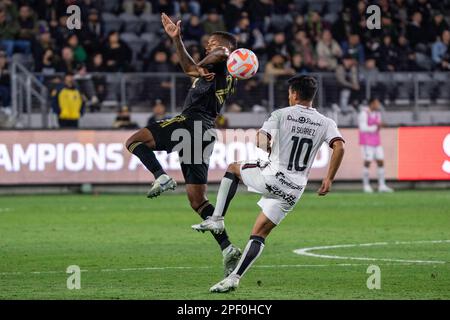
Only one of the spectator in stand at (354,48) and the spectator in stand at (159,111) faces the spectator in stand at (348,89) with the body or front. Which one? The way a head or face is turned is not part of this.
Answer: the spectator in stand at (354,48)

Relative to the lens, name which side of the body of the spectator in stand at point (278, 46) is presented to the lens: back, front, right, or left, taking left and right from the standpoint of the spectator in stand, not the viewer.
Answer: front

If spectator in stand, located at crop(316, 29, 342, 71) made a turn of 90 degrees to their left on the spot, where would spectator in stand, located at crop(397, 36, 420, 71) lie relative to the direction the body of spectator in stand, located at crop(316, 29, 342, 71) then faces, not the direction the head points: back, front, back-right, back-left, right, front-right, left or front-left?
front

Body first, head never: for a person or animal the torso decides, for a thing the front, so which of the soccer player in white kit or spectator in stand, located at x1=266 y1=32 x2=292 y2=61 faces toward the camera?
the spectator in stand

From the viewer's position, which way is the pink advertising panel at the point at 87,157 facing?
facing the viewer

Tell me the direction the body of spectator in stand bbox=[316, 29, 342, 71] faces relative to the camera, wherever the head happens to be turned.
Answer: toward the camera

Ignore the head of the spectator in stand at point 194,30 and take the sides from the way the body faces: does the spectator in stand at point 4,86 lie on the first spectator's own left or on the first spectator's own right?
on the first spectator's own right

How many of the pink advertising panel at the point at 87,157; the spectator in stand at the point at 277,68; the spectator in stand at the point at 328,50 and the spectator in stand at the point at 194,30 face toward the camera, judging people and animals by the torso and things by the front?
4

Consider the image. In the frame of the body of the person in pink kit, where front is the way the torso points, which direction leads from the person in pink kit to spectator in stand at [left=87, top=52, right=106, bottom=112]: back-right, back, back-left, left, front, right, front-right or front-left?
back-right

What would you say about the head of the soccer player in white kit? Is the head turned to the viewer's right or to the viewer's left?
to the viewer's left

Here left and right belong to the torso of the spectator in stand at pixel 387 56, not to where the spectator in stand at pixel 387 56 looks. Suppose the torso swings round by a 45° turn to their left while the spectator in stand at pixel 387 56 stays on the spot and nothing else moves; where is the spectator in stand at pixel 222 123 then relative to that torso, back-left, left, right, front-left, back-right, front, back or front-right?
right

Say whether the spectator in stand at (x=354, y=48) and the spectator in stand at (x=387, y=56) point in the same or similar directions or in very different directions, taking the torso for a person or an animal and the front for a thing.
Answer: same or similar directions

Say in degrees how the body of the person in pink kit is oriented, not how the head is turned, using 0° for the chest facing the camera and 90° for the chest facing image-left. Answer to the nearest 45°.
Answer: approximately 315°

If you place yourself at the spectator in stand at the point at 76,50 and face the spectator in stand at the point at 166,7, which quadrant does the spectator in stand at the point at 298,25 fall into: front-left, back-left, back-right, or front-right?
front-right

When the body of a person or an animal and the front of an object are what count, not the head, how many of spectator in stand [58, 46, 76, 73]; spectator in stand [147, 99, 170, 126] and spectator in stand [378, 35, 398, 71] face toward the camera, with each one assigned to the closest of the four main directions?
3

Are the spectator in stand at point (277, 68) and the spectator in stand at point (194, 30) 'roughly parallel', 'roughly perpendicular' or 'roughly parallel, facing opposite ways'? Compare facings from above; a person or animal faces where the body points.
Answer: roughly parallel

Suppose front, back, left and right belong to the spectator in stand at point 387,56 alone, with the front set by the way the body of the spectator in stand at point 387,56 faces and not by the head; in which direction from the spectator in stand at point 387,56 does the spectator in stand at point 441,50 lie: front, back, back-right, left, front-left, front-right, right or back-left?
back-left

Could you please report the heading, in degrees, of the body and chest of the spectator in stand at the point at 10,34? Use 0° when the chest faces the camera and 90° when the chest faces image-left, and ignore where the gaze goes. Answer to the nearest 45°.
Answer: approximately 0°

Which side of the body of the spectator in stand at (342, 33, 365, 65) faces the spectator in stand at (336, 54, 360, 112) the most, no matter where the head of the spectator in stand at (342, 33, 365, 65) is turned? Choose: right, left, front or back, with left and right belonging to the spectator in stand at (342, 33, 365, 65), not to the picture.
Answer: front
